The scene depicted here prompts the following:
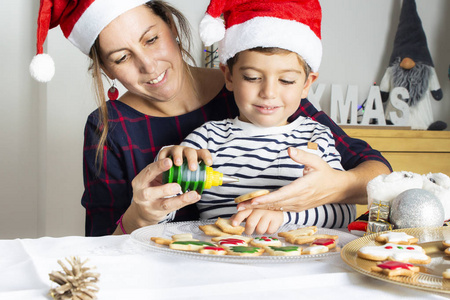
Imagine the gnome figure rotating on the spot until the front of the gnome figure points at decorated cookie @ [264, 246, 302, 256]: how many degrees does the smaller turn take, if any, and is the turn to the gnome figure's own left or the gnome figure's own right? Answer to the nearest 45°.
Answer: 0° — it already faces it

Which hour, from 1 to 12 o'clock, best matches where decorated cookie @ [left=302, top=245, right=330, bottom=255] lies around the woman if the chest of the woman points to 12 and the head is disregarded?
The decorated cookie is roughly at 11 o'clock from the woman.

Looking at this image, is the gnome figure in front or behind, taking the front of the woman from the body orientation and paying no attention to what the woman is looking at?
behind

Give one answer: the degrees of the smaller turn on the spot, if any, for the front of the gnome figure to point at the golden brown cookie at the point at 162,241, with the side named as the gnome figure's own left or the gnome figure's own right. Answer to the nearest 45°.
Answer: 0° — it already faces it

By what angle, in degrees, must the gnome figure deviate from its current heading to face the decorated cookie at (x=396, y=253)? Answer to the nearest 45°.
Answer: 0° — it already faces it

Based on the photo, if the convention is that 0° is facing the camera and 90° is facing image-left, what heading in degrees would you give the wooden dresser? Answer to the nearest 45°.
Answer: approximately 0°

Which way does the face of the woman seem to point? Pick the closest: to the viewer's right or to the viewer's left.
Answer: to the viewer's right

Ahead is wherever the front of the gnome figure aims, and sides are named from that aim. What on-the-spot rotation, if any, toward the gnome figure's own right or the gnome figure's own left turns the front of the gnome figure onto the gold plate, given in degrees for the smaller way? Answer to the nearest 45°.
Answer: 0° — it already faces it
